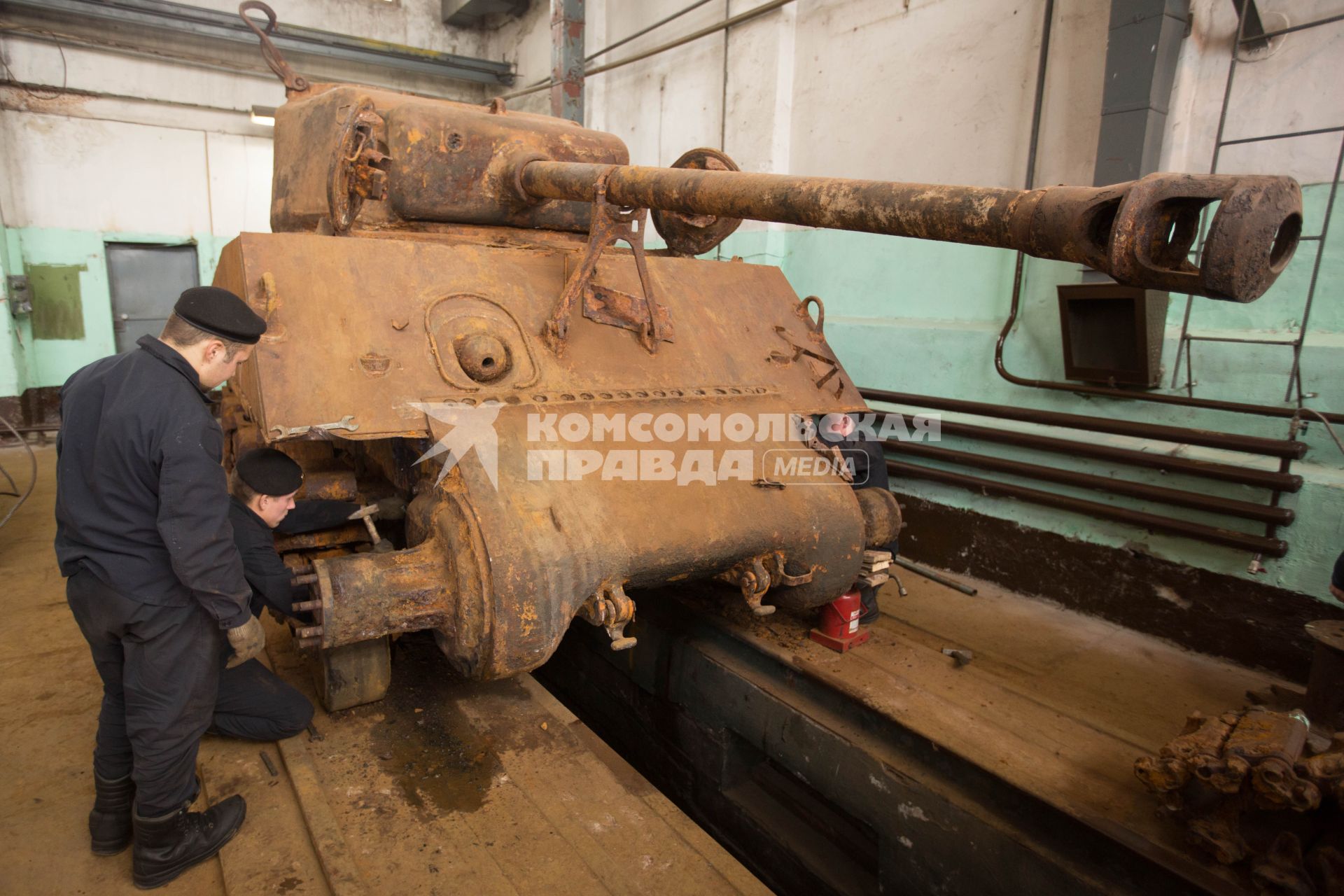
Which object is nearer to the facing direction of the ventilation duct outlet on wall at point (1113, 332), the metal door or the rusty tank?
the rusty tank

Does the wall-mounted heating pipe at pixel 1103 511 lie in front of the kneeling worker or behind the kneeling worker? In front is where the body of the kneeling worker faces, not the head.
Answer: in front

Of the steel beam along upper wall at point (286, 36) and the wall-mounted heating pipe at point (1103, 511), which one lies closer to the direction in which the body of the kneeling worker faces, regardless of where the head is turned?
the wall-mounted heating pipe

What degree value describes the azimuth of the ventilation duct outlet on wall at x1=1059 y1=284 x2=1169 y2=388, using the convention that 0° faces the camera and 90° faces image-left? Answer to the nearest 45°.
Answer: approximately 45°

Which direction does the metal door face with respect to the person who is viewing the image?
facing the viewer

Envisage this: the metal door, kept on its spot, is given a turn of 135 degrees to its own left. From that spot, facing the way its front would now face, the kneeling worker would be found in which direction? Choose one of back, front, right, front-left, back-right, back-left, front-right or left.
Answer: back-right

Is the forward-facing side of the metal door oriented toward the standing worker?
yes

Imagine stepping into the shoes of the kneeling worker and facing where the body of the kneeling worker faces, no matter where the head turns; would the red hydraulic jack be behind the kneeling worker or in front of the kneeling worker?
in front

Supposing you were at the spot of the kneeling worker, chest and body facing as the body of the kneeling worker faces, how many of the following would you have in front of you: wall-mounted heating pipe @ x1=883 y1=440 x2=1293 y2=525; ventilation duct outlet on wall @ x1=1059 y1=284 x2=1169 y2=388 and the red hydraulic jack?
3

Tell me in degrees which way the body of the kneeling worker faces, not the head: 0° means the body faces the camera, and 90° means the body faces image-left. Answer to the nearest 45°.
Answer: approximately 270°

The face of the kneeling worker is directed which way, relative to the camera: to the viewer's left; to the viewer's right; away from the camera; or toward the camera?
to the viewer's right

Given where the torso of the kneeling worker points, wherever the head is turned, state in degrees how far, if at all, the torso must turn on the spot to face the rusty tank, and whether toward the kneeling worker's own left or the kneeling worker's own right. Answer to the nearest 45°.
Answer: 0° — they already face it

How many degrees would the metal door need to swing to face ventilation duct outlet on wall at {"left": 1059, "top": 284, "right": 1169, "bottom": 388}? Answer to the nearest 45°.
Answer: approximately 45° to its left

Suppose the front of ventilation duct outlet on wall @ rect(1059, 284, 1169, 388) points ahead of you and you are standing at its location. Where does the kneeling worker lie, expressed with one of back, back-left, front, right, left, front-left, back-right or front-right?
front

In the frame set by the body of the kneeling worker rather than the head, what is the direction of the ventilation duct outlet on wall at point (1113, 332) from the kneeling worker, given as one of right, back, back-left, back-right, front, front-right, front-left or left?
front
